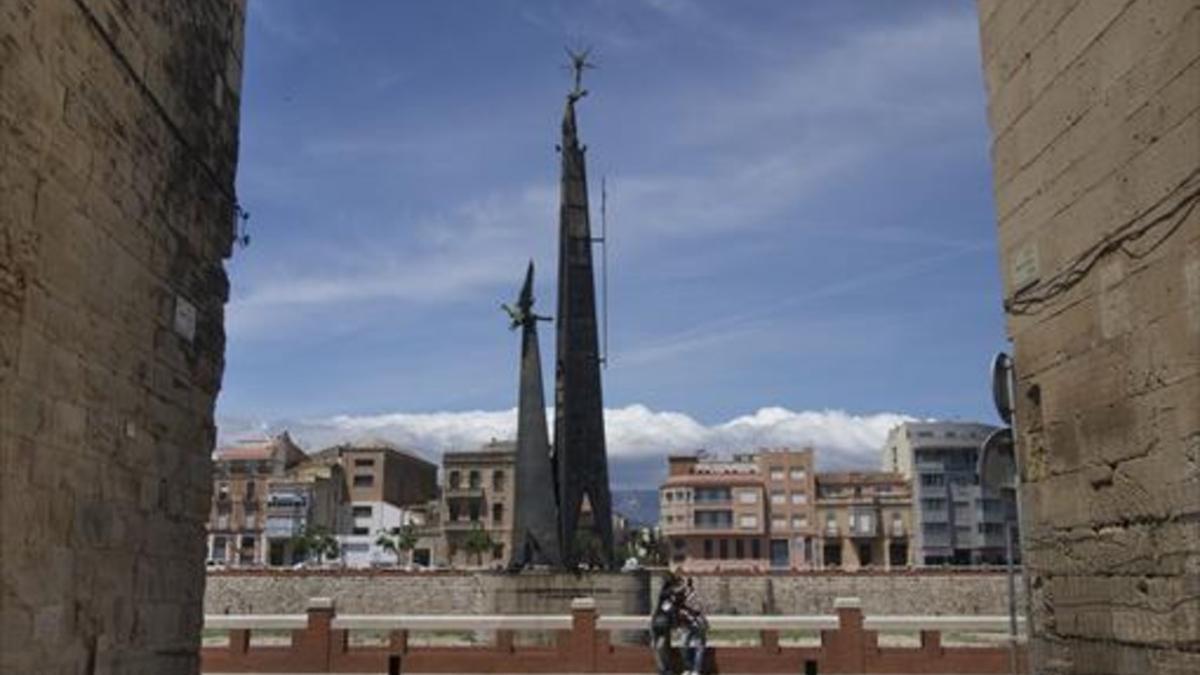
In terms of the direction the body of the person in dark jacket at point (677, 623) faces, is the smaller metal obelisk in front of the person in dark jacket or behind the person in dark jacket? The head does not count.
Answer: behind

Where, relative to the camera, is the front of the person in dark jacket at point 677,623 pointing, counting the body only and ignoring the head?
toward the camera

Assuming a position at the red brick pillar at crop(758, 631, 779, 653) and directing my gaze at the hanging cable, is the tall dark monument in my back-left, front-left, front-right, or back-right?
back-right

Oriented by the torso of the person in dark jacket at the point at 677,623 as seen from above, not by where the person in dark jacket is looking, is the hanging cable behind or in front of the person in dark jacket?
in front

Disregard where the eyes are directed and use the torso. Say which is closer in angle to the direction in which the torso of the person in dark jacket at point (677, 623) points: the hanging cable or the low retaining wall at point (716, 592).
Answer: the hanging cable

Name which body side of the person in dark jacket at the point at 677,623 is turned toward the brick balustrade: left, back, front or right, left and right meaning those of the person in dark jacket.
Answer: back

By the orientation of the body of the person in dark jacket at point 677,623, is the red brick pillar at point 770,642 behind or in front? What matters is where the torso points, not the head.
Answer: in front

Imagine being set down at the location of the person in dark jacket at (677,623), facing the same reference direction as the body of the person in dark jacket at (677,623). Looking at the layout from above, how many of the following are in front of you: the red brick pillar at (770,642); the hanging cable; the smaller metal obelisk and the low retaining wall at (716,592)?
1

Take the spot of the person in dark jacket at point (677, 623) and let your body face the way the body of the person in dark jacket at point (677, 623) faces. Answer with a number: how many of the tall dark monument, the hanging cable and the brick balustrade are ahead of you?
1
